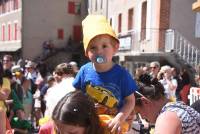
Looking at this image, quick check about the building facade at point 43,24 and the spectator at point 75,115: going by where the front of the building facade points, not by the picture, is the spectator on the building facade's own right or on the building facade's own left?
on the building facade's own left

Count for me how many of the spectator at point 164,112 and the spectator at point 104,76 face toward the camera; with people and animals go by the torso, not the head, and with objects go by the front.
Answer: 1

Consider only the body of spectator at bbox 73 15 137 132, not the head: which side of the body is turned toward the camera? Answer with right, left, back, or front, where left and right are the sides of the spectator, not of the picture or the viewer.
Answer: front

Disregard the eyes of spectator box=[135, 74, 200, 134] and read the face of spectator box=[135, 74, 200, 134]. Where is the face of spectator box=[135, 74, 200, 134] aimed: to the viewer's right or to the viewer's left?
to the viewer's left

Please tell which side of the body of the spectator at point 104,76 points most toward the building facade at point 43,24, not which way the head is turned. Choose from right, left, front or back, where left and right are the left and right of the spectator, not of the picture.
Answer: back

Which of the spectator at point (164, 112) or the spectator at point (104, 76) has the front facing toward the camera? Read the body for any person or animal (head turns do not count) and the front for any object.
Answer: the spectator at point (104, 76)

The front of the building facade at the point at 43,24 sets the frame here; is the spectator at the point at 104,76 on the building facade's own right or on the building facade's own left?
on the building facade's own left

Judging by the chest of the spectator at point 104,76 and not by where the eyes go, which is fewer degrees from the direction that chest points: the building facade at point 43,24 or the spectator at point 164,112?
the spectator

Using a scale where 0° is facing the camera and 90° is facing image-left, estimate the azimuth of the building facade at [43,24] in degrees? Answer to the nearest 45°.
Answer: approximately 45°

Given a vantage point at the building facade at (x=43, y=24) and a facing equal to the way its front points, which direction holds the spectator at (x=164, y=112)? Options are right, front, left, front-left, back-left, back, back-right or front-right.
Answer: front-left
